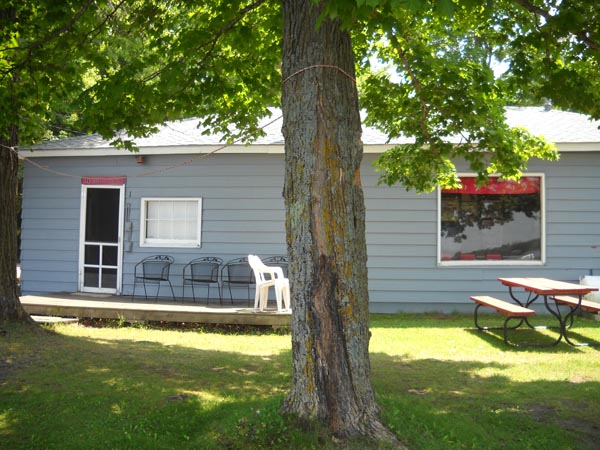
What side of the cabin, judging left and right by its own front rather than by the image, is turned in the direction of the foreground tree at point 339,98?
front

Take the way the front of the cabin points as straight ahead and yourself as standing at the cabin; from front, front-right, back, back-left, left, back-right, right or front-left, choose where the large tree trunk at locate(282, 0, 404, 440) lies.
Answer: front

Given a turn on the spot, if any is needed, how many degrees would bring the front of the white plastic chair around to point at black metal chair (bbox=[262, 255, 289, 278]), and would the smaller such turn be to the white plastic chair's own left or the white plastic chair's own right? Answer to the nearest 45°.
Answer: approximately 90° to the white plastic chair's own left

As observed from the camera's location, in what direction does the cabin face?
facing the viewer
